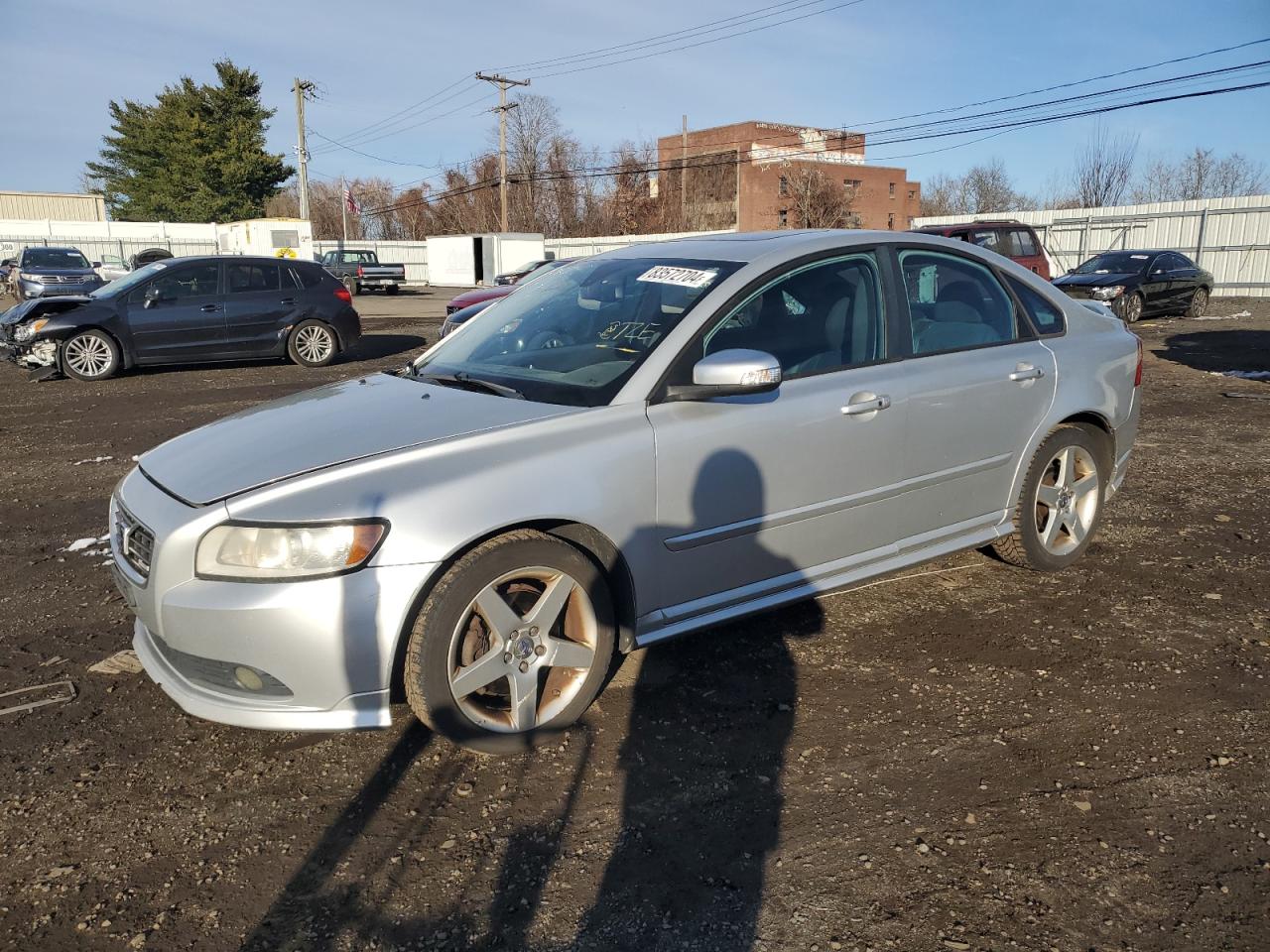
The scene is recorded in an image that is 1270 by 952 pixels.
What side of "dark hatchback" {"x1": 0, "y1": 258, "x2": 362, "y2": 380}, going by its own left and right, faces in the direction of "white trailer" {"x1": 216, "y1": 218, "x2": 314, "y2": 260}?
right

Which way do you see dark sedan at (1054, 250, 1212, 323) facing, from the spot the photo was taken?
facing the viewer and to the left of the viewer

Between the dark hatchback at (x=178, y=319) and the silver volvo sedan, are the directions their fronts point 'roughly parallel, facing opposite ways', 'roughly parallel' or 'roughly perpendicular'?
roughly parallel

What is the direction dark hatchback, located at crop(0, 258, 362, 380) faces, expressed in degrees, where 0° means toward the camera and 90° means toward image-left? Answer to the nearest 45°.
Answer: approximately 90°

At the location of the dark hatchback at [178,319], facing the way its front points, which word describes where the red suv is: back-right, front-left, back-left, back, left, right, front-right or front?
back

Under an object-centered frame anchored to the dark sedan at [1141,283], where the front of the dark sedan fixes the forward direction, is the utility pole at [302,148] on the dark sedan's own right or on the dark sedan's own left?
on the dark sedan's own right

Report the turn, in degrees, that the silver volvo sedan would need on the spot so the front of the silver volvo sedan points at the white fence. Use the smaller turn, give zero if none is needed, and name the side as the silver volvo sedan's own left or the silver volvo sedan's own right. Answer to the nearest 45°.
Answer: approximately 180°

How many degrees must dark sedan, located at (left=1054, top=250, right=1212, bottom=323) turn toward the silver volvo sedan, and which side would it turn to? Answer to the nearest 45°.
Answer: approximately 45° to its left

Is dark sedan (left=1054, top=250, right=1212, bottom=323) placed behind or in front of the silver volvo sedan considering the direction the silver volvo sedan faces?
behind

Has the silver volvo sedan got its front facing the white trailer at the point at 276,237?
no

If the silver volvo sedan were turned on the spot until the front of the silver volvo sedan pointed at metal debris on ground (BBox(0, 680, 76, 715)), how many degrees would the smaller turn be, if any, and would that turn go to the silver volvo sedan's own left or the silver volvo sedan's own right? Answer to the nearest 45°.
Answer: approximately 45° to the silver volvo sedan's own right

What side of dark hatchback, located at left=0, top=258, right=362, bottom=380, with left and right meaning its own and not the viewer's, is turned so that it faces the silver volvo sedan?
left

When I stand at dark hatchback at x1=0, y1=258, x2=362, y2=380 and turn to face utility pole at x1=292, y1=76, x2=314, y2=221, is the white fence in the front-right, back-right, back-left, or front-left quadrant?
front-right

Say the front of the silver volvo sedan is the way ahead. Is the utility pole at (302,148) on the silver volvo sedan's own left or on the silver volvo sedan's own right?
on the silver volvo sedan's own right

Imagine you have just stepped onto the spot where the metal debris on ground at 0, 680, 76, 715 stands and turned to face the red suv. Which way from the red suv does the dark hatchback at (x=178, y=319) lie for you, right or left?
left

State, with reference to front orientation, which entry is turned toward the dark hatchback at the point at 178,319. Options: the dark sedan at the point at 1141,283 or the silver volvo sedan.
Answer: the dark sedan at the point at 1141,283
